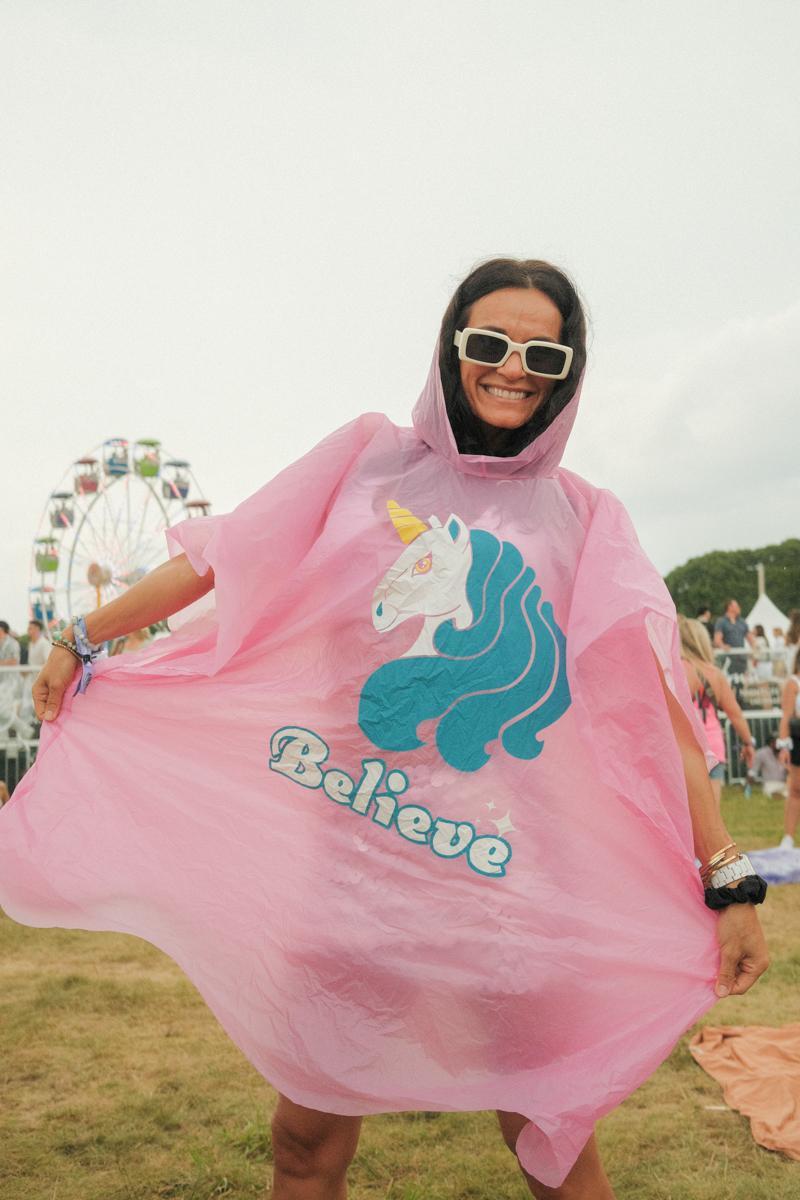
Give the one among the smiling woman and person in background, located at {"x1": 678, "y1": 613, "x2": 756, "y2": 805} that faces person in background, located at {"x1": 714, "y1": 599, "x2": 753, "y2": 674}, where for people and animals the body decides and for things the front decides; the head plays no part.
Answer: person in background, located at {"x1": 678, "y1": 613, "x2": 756, "y2": 805}

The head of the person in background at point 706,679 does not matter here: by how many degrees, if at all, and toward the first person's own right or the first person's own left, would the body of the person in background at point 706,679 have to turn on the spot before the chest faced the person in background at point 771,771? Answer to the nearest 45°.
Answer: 0° — they already face them

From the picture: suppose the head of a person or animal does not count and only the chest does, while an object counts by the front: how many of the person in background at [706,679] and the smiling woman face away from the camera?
1

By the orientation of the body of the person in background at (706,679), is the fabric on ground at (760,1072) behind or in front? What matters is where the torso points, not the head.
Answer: behind

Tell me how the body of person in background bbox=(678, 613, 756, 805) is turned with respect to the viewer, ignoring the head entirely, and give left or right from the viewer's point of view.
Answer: facing away from the viewer

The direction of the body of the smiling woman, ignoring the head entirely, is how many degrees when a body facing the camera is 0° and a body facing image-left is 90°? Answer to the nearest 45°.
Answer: approximately 0°

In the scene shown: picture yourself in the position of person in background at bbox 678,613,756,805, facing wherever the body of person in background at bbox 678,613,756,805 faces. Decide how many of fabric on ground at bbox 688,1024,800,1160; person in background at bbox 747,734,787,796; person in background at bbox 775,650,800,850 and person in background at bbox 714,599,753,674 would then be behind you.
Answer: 1

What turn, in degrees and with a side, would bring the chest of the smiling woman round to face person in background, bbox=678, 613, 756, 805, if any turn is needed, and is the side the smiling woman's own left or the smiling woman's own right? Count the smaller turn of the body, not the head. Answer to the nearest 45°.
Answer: approximately 180°

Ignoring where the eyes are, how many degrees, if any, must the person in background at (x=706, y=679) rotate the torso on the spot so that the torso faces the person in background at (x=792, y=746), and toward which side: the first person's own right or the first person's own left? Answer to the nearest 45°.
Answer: approximately 45° to the first person's own right
